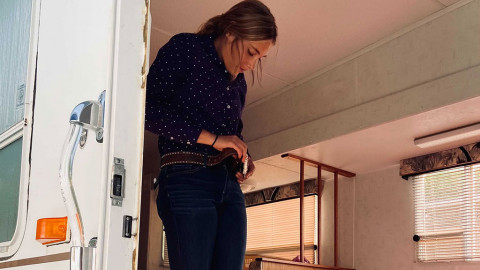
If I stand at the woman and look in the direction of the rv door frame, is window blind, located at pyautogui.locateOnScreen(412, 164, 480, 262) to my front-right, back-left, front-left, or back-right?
back-left

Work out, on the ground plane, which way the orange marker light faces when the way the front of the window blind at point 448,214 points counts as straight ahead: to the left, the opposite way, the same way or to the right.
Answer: to the left

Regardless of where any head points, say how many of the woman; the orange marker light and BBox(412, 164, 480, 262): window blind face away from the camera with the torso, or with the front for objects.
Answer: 0

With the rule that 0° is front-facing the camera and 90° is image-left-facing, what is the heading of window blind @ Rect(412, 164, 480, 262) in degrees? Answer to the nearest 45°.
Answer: approximately 45°

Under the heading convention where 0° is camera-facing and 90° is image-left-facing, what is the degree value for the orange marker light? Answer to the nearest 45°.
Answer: approximately 0°

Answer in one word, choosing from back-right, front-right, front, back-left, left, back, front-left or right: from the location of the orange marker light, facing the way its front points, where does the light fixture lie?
back-left

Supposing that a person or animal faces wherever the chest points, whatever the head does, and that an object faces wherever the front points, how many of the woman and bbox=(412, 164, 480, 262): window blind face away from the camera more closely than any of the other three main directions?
0

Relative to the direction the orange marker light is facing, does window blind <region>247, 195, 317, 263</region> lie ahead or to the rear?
to the rear

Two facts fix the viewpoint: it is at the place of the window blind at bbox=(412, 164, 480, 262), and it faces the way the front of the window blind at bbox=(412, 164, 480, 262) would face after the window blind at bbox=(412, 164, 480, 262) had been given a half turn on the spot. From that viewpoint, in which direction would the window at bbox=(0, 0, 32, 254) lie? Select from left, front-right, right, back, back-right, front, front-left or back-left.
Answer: back-right

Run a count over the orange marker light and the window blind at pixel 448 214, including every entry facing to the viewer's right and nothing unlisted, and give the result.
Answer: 0
